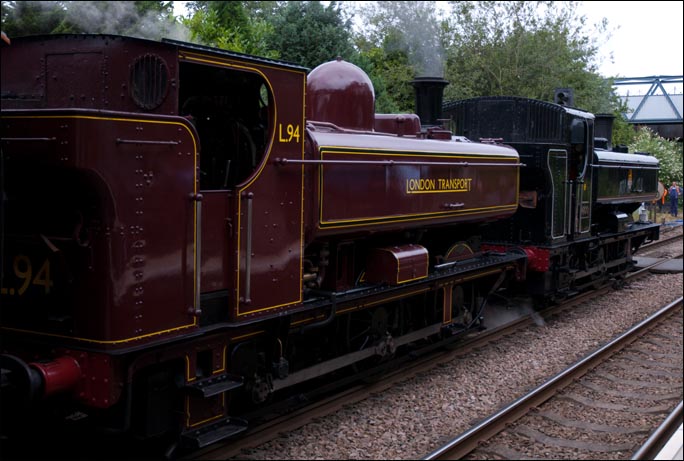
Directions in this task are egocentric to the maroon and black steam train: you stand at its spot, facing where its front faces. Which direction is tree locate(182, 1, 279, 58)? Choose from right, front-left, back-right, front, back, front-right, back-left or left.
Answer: front-left

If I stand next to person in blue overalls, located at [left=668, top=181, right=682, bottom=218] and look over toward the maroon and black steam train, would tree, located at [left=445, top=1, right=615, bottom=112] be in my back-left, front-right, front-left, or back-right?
front-right

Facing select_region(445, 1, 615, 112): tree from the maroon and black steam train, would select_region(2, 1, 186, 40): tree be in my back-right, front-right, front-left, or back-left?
front-left

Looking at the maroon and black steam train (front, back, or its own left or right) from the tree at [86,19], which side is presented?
left

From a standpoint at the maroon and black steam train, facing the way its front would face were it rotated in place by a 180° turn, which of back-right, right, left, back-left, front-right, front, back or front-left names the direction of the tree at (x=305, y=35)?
back-right

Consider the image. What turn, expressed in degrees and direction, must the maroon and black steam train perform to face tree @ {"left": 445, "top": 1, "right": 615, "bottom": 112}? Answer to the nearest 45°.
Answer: approximately 45° to its left

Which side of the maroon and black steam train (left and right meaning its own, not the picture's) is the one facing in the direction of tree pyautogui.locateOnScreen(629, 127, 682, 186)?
front

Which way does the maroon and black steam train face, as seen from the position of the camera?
facing away from the viewer and to the right of the viewer

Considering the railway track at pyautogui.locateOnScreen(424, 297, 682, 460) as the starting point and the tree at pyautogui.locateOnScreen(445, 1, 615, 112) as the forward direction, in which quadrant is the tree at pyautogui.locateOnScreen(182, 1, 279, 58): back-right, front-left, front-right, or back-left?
front-left

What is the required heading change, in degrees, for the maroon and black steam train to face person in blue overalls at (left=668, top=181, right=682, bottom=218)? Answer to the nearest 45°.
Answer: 0° — it already faces them
